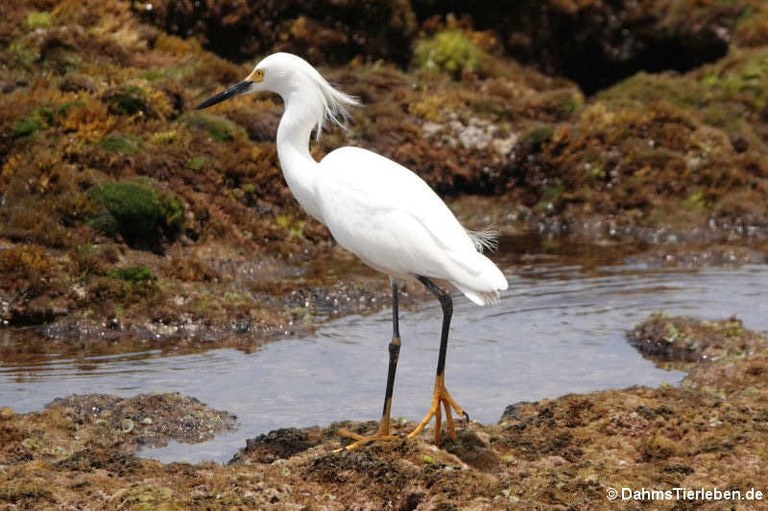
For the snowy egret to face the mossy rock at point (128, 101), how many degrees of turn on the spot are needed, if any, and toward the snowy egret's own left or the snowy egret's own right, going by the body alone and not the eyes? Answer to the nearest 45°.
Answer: approximately 90° to the snowy egret's own right

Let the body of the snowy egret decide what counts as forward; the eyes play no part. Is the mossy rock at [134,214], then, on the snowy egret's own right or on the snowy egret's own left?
on the snowy egret's own right

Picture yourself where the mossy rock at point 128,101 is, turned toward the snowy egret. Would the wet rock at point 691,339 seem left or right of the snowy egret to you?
left

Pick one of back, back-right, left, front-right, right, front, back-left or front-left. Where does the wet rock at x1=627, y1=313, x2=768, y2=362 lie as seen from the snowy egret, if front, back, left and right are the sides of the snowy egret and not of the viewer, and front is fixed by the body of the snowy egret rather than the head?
back-right

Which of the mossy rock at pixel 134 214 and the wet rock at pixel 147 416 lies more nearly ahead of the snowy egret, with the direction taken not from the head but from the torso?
the wet rock

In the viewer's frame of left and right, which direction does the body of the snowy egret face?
facing to the left of the viewer

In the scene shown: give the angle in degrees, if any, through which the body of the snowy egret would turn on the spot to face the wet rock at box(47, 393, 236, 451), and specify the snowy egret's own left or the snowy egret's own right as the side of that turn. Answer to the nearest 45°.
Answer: approximately 45° to the snowy egret's own right

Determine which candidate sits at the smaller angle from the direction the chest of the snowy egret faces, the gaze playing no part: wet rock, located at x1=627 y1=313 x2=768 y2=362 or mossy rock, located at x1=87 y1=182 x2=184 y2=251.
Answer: the mossy rock
